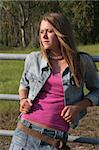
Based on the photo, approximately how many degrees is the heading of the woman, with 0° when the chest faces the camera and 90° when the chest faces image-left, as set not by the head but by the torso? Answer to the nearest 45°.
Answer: approximately 0°
